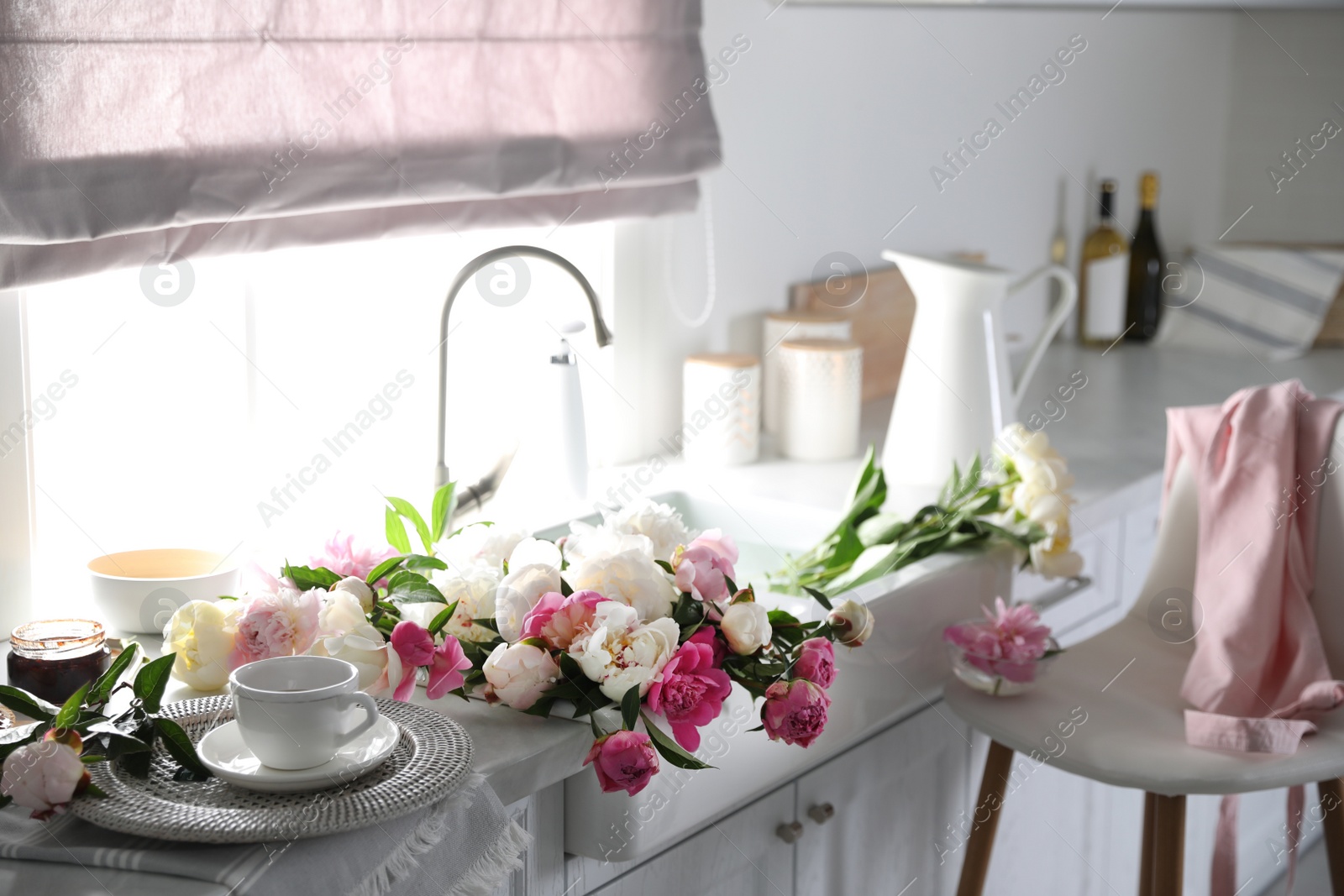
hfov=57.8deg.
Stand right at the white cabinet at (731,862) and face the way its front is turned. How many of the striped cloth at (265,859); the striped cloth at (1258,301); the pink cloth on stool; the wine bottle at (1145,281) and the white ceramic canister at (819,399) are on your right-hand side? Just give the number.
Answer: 1

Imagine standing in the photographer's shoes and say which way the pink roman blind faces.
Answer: facing the viewer and to the right of the viewer

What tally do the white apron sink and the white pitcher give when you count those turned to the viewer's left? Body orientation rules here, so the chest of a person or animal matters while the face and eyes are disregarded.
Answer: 1

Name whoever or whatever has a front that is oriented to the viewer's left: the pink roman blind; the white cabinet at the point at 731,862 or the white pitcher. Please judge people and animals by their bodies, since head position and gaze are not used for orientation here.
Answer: the white pitcher

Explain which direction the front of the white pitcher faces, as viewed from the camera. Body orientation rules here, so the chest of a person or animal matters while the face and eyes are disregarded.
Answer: facing to the left of the viewer

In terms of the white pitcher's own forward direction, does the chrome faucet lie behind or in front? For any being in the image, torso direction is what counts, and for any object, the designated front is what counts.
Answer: in front

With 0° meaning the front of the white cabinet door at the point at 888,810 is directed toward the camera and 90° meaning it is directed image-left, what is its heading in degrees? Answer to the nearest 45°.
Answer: approximately 315°

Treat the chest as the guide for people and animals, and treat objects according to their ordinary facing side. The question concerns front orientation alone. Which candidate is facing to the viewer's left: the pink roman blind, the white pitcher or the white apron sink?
the white pitcher

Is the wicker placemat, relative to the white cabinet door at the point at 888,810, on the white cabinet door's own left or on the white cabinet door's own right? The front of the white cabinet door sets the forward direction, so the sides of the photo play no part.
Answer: on the white cabinet door's own right

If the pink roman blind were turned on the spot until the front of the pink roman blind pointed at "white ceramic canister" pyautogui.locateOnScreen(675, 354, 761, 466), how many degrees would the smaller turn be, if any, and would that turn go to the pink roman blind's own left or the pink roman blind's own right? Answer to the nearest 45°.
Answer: approximately 90° to the pink roman blind's own left

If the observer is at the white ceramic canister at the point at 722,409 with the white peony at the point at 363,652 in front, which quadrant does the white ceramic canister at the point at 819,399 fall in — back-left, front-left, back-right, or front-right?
back-left

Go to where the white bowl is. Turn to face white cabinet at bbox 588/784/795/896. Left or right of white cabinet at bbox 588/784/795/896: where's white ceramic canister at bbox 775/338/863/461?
left
